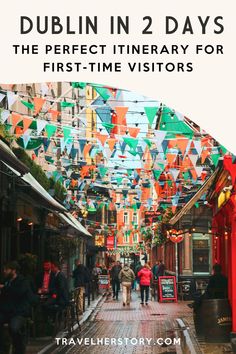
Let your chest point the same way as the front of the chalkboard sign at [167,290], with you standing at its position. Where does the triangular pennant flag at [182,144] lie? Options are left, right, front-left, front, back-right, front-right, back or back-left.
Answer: front

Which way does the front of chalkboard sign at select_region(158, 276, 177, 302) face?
toward the camera

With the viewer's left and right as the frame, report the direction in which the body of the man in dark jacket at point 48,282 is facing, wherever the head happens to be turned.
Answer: facing the viewer

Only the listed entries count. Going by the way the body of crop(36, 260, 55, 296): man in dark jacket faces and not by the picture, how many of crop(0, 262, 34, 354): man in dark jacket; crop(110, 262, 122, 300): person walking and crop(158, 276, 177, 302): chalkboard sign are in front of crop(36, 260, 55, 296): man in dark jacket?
1
